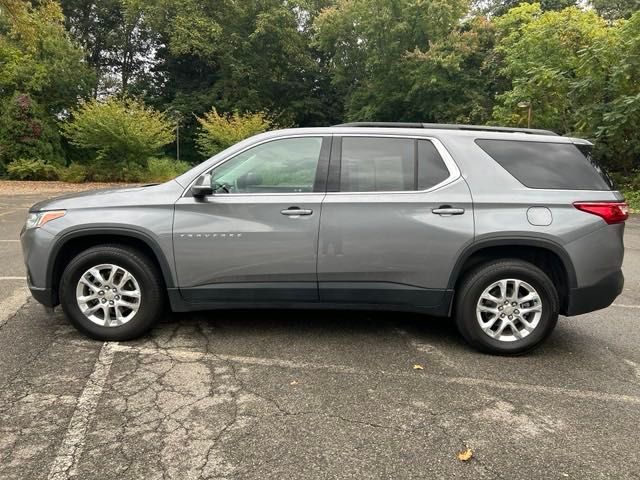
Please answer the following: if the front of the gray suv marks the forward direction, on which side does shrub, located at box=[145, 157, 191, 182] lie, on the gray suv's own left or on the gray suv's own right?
on the gray suv's own right

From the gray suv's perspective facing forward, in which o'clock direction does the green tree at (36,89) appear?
The green tree is roughly at 2 o'clock from the gray suv.

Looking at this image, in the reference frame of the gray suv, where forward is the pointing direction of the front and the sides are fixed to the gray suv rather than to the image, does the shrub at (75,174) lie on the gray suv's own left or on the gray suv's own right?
on the gray suv's own right

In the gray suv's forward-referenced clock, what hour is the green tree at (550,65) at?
The green tree is roughly at 4 o'clock from the gray suv.

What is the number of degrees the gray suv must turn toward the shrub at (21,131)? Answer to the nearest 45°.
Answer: approximately 45° to its right

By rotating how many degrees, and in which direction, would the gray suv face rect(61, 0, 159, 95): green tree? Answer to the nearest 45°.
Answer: approximately 45° to its right

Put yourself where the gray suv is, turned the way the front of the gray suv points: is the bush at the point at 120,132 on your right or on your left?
on your right

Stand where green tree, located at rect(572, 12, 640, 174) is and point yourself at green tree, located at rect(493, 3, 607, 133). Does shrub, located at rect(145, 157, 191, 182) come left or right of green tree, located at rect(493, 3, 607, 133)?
left

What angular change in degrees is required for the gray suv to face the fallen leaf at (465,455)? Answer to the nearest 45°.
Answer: approximately 90° to its left

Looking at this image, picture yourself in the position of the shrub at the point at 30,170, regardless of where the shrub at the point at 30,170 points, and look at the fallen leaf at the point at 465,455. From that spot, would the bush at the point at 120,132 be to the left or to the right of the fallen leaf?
left

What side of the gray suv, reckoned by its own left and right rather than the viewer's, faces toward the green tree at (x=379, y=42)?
right

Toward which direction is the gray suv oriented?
to the viewer's left

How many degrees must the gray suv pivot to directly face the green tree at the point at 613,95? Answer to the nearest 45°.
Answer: approximately 135° to its right
